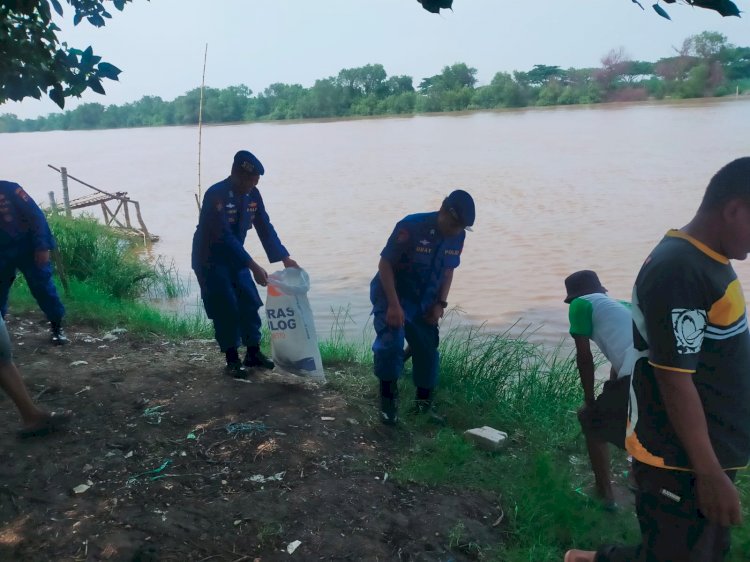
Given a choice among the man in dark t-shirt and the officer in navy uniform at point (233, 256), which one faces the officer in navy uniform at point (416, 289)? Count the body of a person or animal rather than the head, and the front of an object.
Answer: the officer in navy uniform at point (233, 256)

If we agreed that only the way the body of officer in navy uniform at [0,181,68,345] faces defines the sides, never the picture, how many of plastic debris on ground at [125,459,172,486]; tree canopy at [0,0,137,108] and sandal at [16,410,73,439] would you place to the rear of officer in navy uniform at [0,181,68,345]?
0

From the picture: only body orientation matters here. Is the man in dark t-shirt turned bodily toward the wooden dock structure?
no

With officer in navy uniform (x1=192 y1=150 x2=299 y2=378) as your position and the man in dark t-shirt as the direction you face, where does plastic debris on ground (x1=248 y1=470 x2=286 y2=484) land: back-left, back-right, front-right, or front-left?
front-right

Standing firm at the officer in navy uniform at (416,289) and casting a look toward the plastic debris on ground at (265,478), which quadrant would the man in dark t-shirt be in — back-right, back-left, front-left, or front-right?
front-left
